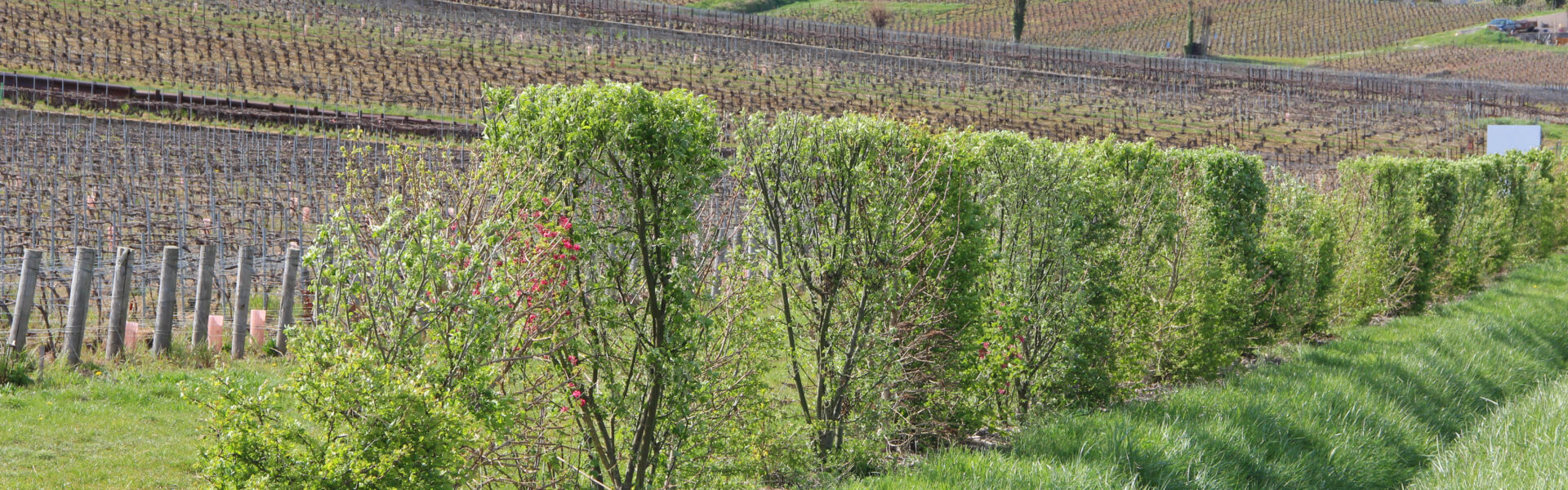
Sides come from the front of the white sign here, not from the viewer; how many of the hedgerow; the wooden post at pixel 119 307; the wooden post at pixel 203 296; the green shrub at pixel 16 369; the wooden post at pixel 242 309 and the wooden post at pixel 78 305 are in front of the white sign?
6

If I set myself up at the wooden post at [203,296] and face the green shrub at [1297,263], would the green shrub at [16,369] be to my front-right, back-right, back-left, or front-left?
back-right

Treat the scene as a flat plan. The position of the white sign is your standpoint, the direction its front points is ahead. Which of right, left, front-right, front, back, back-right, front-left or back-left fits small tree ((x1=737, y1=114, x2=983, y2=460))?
front

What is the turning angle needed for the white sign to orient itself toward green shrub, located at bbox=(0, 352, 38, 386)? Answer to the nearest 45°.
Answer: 0° — it already faces it

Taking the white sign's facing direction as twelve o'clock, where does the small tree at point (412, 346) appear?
The small tree is roughly at 12 o'clock from the white sign.

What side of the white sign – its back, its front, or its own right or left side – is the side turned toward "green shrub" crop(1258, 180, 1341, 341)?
front

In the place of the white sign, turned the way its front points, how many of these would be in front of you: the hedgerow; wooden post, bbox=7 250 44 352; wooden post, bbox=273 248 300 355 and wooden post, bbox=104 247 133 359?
4

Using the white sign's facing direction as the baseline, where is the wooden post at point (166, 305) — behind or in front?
in front

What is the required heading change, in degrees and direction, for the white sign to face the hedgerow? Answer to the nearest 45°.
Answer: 0° — it already faces it

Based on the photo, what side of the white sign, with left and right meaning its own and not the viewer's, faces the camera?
front

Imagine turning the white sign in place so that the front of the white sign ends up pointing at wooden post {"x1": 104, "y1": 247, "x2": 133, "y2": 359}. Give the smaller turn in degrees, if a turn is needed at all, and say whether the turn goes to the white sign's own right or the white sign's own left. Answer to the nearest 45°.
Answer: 0° — it already faces it

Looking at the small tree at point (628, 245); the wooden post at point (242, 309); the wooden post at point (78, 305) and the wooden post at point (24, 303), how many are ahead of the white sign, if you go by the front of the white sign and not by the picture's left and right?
4

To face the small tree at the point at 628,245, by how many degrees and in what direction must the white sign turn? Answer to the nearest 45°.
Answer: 0° — it already faces it

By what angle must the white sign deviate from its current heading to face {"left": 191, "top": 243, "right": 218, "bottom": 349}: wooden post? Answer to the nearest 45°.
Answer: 0° — it already faces it
